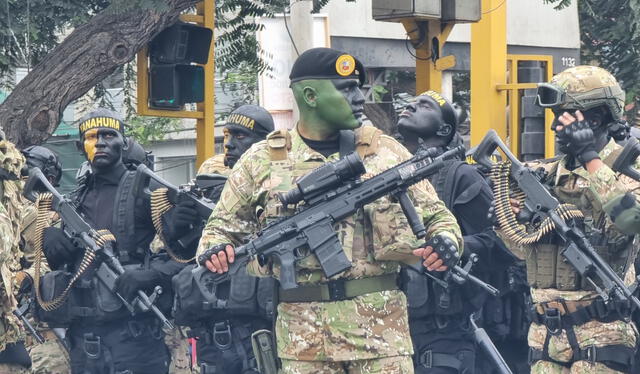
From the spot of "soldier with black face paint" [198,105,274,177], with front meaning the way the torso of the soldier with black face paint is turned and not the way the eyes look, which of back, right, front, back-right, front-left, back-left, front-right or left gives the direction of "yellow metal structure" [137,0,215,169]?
back-right

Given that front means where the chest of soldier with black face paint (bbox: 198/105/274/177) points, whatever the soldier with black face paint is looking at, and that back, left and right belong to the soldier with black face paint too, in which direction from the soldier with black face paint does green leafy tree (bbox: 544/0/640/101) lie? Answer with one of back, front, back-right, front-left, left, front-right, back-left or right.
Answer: back

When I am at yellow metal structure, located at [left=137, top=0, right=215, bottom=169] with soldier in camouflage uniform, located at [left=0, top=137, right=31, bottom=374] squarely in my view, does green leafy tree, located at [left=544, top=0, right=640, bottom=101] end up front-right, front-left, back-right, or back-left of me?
back-left

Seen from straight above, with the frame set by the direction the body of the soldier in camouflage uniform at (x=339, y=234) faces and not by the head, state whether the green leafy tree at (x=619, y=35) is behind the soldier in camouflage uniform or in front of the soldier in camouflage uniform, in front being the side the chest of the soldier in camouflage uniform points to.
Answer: behind

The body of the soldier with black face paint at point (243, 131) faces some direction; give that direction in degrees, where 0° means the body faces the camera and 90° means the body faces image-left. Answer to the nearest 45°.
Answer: approximately 45°

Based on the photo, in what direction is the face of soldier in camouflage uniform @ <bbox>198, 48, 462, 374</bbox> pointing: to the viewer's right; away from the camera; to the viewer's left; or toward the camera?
to the viewer's right

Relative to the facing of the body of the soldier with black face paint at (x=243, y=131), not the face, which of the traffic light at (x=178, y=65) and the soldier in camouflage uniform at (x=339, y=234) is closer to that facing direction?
the soldier in camouflage uniform

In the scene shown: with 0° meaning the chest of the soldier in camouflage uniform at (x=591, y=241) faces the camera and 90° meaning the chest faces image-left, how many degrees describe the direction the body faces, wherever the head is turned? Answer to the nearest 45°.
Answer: approximately 45°

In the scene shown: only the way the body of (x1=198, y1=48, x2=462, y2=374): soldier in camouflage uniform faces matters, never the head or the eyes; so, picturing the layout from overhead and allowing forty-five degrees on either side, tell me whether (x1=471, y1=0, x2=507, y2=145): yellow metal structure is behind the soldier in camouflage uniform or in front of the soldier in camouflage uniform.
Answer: behind

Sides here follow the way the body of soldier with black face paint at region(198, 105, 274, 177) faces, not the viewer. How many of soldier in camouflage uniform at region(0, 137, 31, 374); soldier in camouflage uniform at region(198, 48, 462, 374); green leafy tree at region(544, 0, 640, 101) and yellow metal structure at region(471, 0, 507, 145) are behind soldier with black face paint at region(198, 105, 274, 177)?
2
